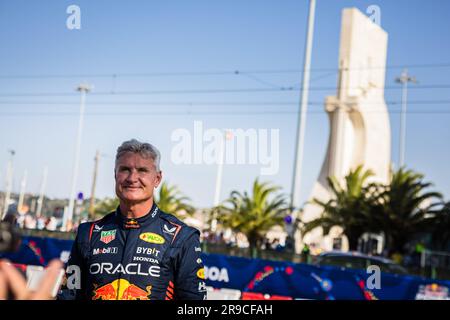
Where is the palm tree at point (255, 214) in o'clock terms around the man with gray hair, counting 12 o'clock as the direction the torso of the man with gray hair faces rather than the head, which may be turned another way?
The palm tree is roughly at 5 o'clock from the man with gray hair.

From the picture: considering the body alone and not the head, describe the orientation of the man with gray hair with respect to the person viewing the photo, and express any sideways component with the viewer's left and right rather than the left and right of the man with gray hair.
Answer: facing the viewer and to the left of the viewer

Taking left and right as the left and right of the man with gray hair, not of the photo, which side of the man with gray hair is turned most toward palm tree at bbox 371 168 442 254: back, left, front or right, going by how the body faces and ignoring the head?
back

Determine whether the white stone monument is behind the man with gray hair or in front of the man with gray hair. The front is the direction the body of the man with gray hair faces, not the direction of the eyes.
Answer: behind

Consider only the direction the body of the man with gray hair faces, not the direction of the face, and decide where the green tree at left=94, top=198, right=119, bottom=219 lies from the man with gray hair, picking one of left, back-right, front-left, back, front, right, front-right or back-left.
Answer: back-right

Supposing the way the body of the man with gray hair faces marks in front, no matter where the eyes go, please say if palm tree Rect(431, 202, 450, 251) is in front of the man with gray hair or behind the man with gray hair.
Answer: behind
